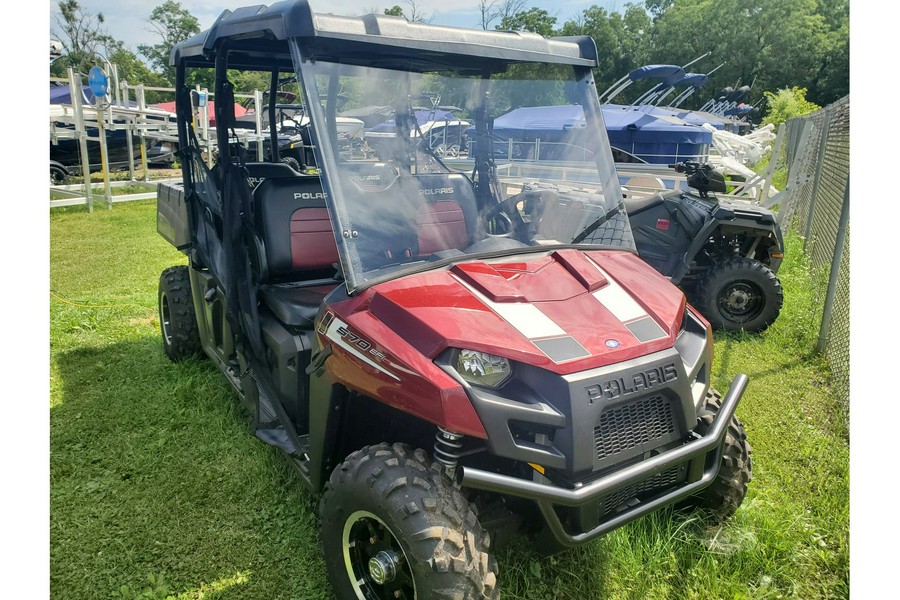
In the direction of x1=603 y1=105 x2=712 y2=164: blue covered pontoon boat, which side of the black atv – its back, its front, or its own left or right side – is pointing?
left

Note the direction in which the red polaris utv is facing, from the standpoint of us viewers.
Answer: facing the viewer and to the right of the viewer

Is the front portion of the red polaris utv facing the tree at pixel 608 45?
no

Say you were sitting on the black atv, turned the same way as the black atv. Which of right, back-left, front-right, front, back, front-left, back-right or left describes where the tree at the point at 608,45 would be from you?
left

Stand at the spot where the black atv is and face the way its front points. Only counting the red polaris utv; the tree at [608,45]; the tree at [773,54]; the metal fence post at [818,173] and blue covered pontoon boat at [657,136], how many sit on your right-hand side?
1

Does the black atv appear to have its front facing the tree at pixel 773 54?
no

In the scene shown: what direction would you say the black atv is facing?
to the viewer's right

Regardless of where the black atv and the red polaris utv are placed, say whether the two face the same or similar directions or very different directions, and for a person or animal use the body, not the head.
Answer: same or similar directions

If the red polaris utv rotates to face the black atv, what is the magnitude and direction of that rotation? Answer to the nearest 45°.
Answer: approximately 90° to its left

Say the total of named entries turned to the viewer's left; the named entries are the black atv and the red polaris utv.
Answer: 0
